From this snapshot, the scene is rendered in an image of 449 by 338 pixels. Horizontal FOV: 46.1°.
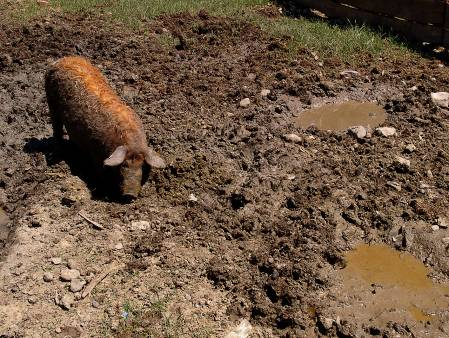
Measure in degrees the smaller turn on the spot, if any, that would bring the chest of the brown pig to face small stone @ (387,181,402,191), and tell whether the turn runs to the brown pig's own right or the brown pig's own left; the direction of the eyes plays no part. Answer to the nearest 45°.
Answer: approximately 45° to the brown pig's own left

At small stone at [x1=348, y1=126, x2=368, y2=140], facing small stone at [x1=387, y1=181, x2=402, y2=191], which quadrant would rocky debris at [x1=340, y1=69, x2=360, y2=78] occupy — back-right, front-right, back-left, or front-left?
back-left

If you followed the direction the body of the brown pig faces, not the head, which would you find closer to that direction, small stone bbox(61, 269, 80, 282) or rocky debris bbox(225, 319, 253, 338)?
the rocky debris

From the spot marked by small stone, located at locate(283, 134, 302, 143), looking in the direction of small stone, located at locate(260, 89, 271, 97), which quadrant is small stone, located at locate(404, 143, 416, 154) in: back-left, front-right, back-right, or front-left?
back-right

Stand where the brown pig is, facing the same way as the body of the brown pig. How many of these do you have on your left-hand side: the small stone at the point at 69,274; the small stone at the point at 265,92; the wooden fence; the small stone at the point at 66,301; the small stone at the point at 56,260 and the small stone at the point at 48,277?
2

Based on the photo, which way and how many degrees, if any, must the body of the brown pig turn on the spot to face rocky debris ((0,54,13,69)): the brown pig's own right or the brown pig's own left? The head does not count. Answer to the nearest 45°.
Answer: approximately 180°

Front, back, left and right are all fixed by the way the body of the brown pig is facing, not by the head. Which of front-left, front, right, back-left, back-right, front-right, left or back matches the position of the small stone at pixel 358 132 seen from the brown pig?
front-left

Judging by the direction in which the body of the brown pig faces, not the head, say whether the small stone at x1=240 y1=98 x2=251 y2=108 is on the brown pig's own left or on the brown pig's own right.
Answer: on the brown pig's own left

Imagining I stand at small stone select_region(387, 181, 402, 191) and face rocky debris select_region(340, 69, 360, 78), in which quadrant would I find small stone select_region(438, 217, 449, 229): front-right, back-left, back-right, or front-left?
back-right

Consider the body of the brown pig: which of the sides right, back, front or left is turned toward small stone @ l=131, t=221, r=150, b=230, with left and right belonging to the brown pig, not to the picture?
front

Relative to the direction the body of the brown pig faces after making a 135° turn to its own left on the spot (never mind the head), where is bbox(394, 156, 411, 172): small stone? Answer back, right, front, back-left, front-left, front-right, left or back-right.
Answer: right

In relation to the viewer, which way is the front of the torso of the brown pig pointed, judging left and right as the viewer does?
facing the viewer and to the right of the viewer

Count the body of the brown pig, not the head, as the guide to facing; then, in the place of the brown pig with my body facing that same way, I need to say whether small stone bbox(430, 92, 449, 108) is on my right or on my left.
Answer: on my left

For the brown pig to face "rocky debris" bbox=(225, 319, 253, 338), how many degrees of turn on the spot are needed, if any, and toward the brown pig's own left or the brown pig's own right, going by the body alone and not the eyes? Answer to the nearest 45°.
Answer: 0° — it already faces it

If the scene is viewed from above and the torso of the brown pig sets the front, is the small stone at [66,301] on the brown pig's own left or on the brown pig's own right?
on the brown pig's own right

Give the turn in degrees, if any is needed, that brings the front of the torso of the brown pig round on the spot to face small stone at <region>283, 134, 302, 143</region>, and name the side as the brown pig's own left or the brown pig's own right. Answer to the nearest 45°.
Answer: approximately 45° to the brown pig's own left

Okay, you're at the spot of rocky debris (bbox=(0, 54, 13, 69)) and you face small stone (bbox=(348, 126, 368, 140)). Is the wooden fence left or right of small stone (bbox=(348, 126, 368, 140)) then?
left

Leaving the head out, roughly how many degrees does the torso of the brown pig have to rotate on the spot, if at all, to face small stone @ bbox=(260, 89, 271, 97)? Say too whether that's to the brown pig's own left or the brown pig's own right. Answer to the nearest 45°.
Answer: approximately 90° to the brown pig's own left
